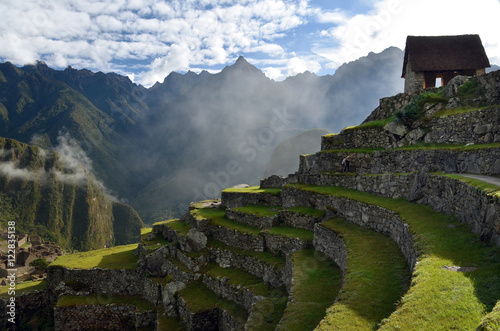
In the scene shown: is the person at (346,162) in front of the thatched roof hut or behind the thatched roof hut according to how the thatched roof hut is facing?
in front

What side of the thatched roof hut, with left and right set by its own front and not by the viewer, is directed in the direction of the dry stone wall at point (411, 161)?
front

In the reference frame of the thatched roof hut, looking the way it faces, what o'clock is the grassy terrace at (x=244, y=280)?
The grassy terrace is roughly at 1 o'clock from the thatched roof hut.

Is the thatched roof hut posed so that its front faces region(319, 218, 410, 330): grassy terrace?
yes

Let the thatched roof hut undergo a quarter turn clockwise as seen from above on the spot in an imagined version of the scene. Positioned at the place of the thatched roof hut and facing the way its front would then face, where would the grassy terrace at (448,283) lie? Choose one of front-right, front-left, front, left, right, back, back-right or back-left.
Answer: left

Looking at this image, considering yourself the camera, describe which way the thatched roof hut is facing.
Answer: facing the viewer

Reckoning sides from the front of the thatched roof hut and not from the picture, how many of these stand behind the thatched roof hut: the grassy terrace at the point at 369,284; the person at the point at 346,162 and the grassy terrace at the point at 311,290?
0

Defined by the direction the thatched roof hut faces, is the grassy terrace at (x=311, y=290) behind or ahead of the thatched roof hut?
ahead
